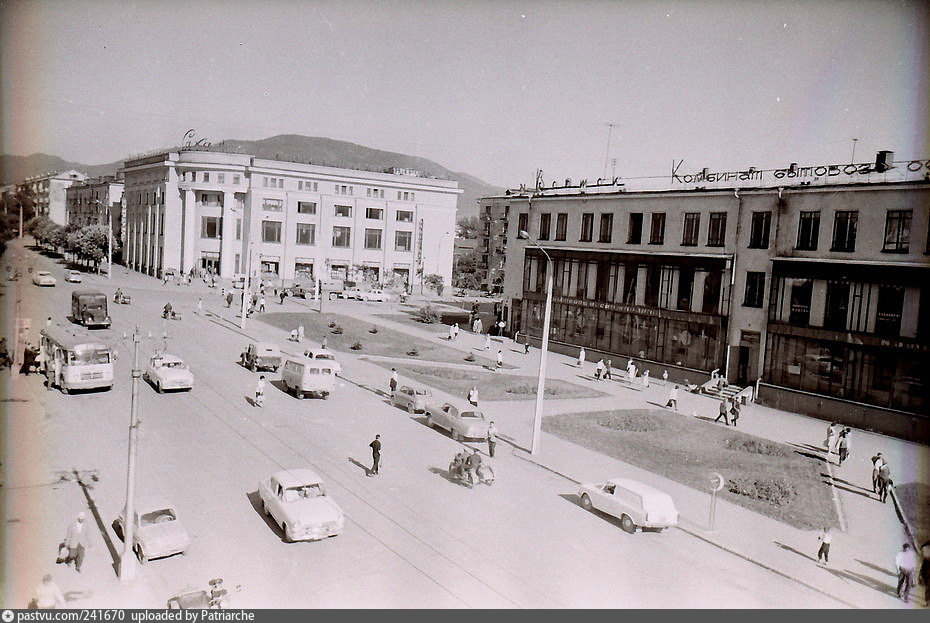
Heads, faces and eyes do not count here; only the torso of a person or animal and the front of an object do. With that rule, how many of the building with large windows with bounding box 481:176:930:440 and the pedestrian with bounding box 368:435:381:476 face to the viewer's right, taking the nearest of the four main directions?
1

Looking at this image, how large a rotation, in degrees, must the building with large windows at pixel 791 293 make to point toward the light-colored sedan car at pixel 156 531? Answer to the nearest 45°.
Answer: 0° — it already faces it

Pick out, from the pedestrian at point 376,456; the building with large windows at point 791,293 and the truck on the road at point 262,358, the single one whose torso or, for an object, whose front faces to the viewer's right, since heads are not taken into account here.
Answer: the pedestrian

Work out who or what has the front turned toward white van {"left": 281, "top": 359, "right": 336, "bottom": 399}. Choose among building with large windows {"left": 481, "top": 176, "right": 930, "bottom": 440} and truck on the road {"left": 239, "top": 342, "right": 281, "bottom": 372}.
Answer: the building with large windows

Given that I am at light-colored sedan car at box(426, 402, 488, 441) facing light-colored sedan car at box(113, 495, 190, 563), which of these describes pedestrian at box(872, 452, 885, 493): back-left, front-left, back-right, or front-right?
back-left

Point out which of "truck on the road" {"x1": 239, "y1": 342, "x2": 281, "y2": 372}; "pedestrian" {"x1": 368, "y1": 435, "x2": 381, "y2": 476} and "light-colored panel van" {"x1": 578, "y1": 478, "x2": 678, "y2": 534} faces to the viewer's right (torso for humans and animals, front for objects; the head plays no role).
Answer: the pedestrian

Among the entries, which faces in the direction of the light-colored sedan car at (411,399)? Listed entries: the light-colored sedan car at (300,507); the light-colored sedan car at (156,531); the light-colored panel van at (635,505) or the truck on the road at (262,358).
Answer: the light-colored panel van at (635,505)
